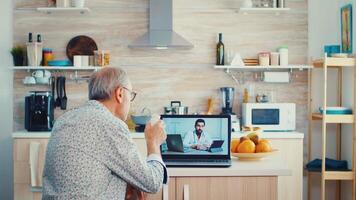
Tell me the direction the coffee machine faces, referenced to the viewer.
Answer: facing the viewer

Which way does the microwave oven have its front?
toward the camera

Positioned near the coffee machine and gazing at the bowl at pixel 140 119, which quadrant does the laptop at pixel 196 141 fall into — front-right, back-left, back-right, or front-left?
front-right

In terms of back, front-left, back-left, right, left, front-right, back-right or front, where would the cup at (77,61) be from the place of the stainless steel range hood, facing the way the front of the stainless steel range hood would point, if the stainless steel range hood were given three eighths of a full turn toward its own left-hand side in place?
back-left

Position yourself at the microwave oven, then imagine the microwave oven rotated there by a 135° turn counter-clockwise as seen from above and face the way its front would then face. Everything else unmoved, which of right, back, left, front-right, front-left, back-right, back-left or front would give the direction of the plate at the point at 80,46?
back-left

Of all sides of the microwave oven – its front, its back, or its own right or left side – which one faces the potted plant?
right

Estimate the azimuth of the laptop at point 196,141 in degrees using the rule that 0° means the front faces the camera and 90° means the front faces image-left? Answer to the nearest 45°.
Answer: approximately 0°

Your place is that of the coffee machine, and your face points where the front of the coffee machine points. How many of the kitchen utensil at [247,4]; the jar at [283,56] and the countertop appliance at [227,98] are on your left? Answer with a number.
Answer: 3

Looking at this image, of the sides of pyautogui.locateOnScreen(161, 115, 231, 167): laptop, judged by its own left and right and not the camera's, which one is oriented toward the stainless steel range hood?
back

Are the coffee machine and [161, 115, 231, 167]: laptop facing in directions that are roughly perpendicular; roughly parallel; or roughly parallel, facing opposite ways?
roughly parallel

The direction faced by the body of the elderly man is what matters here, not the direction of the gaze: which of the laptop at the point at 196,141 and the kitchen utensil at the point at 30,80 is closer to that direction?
the laptop

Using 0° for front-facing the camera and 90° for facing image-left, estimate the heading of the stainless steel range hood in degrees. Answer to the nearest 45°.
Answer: approximately 0°

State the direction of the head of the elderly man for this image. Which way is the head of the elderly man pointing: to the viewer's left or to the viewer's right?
to the viewer's right

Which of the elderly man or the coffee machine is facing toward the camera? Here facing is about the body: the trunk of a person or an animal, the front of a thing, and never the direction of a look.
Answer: the coffee machine

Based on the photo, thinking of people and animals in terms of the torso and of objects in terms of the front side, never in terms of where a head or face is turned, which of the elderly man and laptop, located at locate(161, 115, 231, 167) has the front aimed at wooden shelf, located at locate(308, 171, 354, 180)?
the elderly man

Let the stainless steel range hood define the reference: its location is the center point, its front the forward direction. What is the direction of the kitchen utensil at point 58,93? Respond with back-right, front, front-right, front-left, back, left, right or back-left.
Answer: right

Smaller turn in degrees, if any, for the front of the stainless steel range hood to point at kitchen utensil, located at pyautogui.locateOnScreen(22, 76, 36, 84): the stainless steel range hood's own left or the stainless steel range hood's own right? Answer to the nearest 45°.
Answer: approximately 90° to the stainless steel range hood's own right
